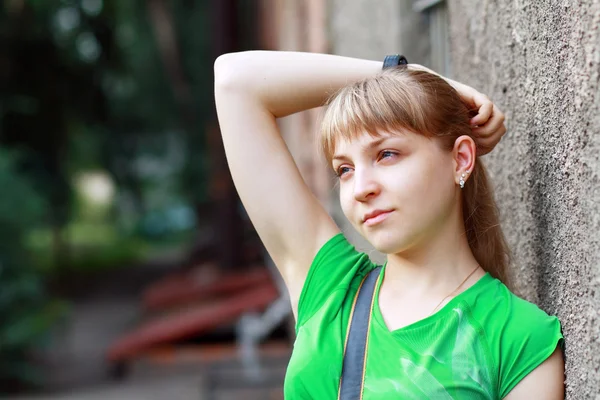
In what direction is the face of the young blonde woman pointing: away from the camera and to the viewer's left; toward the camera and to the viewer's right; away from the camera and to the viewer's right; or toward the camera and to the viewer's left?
toward the camera and to the viewer's left

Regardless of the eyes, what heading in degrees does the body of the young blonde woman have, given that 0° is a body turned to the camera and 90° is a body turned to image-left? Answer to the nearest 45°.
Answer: approximately 45°
